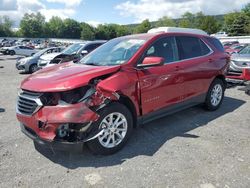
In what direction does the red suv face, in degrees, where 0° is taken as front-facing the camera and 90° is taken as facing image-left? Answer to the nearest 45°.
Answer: approximately 45°

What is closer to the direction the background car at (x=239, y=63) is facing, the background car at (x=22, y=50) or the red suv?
the red suv

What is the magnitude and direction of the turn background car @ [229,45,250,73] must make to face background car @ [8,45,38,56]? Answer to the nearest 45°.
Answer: approximately 90° to its right

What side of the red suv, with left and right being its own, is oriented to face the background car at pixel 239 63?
back

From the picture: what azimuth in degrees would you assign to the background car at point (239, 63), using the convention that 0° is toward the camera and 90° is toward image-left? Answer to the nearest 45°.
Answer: approximately 45°

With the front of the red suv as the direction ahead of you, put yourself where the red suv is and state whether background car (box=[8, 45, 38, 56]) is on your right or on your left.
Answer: on your right
